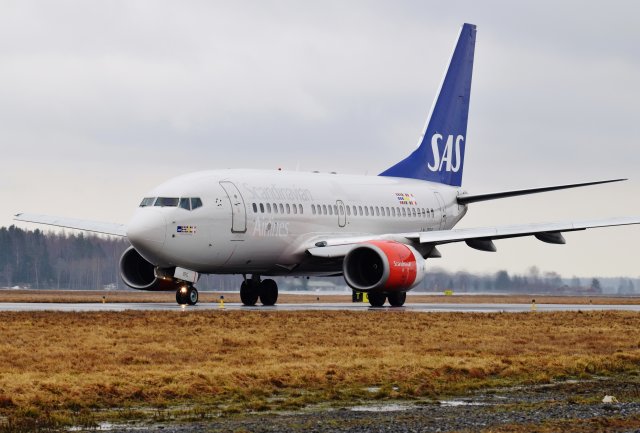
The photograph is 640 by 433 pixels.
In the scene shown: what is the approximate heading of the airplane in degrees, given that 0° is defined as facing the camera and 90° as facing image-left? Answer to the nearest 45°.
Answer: approximately 45°
